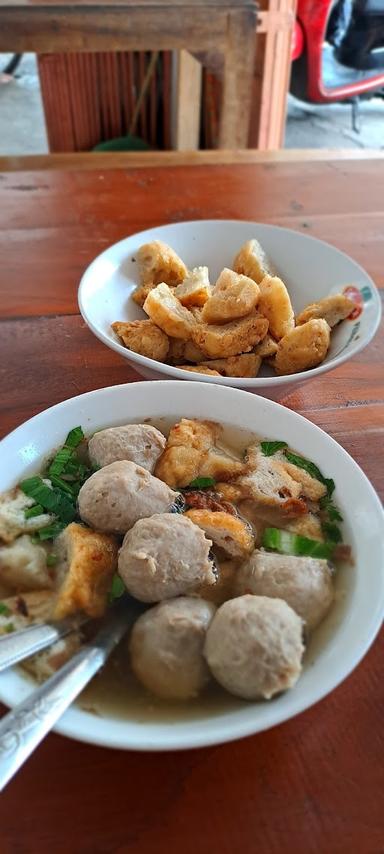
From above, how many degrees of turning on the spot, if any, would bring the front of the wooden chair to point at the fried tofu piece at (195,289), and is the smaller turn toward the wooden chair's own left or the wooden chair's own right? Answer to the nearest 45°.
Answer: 0° — it already faces it

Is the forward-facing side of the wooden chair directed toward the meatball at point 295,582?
yes

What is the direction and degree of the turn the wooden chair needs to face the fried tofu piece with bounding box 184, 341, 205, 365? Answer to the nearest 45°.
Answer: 0° — it already faces it

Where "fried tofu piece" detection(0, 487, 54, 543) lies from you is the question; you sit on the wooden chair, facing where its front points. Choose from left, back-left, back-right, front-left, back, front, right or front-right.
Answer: front

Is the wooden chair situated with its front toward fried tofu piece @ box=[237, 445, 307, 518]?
yes

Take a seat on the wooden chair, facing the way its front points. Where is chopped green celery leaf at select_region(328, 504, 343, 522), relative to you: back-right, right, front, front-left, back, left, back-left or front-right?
front

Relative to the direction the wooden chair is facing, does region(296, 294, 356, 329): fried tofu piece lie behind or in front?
in front

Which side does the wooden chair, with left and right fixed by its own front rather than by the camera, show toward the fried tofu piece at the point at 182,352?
front

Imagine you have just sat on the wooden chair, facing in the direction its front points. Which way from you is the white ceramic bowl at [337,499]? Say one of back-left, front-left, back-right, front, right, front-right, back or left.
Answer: front

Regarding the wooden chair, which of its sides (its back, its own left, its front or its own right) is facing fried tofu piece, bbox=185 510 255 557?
front

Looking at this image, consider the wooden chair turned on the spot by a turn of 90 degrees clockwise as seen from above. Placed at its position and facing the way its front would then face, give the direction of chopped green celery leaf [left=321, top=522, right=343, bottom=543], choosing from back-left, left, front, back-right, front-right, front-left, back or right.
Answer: left

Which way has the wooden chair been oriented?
toward the camera

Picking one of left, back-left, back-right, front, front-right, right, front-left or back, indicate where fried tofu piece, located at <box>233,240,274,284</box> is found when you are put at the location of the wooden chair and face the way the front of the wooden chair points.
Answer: front

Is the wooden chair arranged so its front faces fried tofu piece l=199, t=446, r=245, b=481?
yes

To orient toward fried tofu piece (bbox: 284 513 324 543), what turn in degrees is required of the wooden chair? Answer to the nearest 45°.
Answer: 0° — it already faces it

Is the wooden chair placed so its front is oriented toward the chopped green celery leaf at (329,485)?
yes

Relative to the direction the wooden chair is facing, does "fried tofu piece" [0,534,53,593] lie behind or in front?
in front
